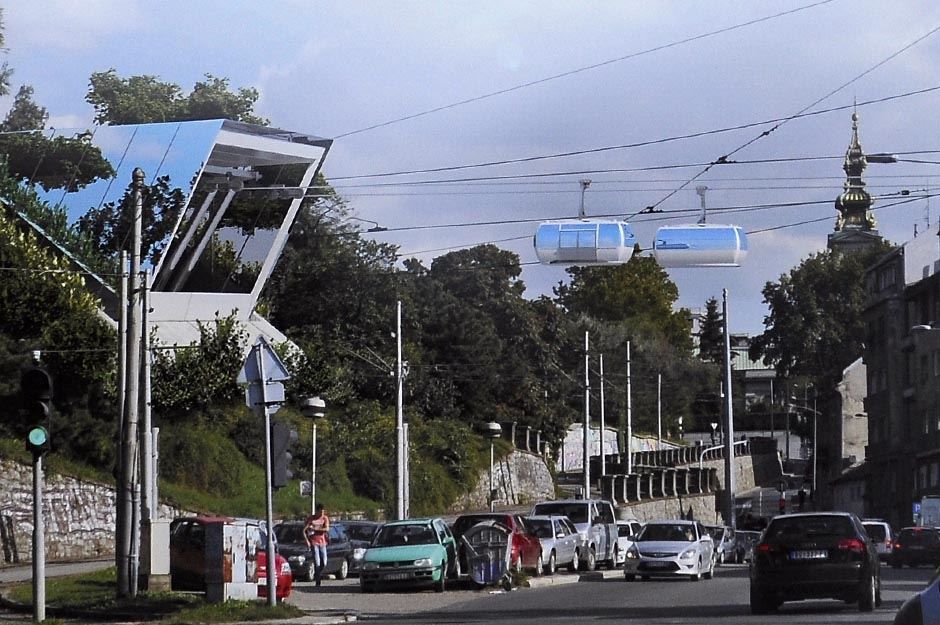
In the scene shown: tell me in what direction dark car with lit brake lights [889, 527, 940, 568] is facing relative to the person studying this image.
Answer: facing away from the viewer

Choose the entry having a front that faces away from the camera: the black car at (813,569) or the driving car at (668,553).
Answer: the black car

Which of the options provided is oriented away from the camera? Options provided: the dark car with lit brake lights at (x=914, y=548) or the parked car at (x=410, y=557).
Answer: the dark car with lit brake lights at (x=914, y=548)

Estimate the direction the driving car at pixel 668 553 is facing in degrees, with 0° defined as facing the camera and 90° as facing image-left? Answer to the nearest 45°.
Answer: approximately 45°

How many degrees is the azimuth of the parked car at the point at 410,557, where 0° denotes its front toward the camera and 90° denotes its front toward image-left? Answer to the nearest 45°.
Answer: approximately 45°

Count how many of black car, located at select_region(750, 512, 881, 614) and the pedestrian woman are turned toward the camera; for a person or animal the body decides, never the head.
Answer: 1

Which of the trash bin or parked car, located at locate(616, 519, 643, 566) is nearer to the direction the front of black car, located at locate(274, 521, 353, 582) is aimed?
the trash bin

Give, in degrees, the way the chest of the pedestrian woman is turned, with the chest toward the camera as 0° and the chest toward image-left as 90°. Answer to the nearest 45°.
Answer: approximately 0°
